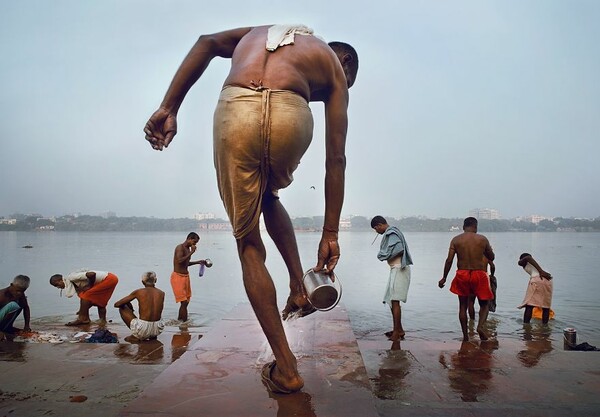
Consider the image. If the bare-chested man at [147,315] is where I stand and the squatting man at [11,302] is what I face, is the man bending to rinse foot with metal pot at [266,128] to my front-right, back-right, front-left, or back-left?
back-left

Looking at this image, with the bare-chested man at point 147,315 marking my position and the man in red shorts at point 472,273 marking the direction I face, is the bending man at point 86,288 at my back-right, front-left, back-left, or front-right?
back-left

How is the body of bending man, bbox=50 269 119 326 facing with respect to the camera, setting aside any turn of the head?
to the viewer's left

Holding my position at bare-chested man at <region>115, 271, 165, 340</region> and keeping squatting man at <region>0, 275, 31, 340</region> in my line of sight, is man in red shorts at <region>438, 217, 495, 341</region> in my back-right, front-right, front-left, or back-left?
back-right

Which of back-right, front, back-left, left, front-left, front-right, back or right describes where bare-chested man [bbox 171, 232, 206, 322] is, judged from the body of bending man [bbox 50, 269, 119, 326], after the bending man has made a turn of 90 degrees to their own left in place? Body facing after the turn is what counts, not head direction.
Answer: left

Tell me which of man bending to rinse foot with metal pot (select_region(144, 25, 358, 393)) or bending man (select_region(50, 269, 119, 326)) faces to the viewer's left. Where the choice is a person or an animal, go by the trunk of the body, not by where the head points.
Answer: the bending man

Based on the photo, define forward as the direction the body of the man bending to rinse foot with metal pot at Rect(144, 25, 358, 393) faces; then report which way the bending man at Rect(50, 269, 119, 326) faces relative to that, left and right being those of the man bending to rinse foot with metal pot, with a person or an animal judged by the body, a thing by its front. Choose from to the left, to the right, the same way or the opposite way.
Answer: to the left

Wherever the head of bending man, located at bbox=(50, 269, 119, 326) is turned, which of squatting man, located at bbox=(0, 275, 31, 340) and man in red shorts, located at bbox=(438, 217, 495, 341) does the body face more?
the squatting man

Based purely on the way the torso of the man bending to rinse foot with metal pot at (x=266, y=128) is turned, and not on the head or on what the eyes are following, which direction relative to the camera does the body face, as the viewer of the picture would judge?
away from the camera

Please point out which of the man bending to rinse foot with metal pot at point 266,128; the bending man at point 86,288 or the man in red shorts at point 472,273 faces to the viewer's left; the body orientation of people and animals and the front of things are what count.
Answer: the bending man
